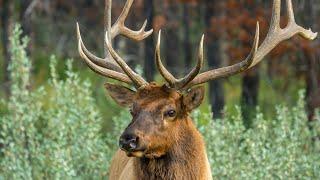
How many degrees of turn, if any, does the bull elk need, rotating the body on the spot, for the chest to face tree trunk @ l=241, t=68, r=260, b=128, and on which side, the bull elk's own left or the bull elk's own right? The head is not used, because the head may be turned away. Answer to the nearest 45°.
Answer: approximately 135° to the bull elk's own right

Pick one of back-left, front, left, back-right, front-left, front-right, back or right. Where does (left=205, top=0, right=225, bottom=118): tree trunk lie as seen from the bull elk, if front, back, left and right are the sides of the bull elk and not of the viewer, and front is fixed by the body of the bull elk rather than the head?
back-right

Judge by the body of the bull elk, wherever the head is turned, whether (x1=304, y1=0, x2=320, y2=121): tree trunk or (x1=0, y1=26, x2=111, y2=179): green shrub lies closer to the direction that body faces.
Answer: the green shrub

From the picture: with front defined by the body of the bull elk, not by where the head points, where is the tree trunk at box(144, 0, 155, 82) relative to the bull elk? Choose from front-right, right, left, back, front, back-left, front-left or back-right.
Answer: back-right

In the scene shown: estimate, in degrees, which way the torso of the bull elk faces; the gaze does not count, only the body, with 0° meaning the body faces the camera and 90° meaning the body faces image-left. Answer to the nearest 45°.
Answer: approximately 45°

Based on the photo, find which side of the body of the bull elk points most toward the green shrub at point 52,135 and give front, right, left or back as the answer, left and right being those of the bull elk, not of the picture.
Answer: right

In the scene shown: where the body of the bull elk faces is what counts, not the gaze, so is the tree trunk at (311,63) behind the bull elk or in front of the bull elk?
behind
